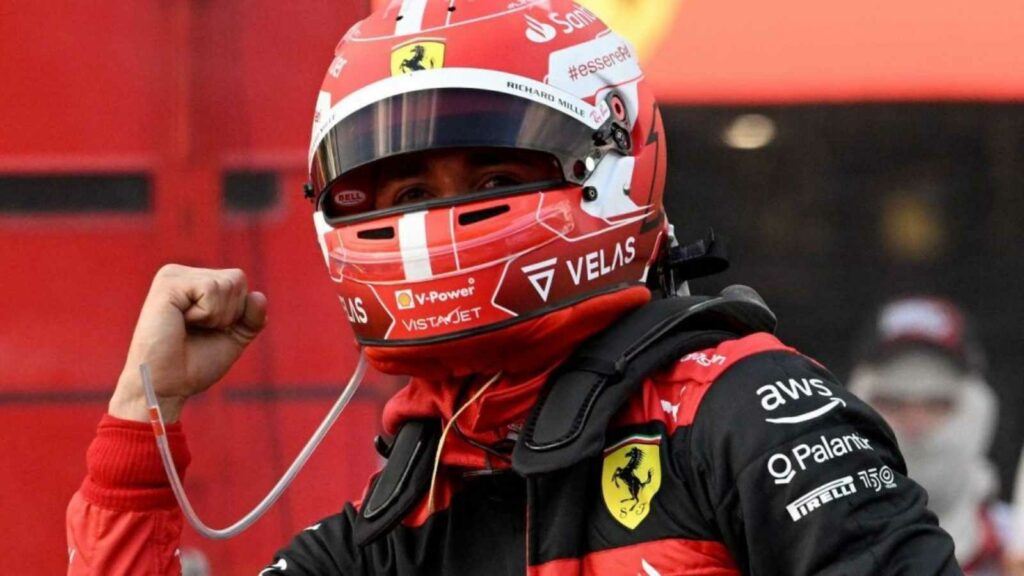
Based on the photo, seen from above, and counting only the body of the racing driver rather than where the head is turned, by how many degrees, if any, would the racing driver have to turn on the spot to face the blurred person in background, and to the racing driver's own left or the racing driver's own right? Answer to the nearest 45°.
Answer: approximately 180°

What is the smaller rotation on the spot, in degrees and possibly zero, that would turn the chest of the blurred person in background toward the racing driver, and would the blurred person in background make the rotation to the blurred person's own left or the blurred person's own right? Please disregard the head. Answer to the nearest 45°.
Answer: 0° — they already face them

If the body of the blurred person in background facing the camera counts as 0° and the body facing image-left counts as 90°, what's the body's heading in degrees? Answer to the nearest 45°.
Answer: approximately 0°

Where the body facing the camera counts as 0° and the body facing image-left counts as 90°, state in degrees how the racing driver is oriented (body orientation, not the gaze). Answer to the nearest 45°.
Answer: approximately 45°
